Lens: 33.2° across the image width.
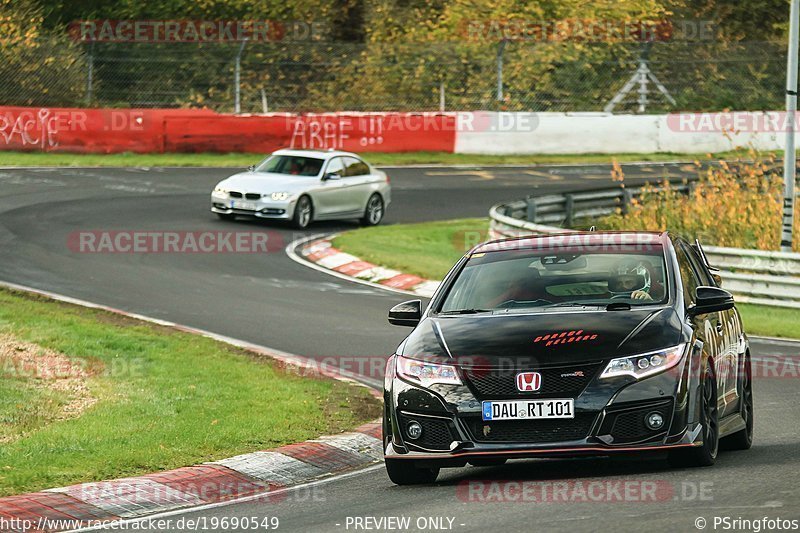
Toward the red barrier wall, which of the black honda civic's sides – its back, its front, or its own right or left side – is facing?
back

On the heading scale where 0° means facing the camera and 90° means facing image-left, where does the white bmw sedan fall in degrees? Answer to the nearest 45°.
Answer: approximately 45°

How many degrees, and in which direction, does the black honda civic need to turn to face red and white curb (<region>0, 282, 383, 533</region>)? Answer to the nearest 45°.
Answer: approximately 90° to its right

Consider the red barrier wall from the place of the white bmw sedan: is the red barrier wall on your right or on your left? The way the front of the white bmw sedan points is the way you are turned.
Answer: on your right

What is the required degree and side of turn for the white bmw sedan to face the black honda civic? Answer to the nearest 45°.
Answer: approximately 45° to its left

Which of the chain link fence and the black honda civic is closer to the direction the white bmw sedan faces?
the black honda civic

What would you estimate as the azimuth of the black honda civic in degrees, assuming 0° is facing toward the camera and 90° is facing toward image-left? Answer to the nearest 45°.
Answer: approximately 0°

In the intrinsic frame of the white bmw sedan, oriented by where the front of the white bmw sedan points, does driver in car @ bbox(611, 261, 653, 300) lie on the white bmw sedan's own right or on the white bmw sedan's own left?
on the white bmw sedan's own left

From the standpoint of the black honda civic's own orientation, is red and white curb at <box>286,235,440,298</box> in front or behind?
behind

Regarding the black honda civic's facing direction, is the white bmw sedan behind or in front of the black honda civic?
behind

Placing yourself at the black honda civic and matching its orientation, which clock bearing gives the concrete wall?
The concrete wall is roughly at 6 o'clock from the black honda civic.

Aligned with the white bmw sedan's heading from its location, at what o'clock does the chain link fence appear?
The chain link fence is roughly at 5 o'clock from the white bmw sedan.
